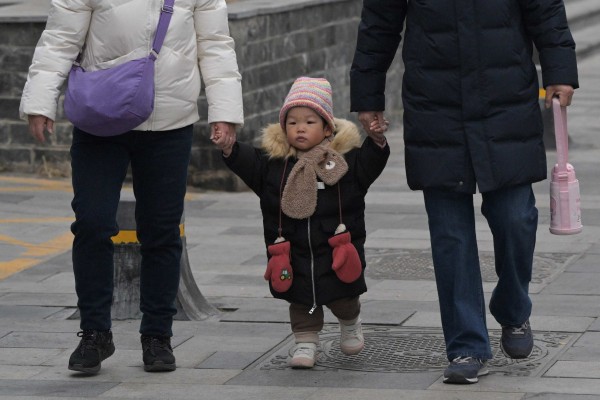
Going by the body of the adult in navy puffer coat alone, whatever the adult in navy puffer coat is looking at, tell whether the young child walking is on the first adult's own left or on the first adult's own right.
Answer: on the first adult's own right

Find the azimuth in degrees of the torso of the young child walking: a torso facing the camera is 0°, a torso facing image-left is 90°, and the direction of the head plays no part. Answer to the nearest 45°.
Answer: approximately 0°

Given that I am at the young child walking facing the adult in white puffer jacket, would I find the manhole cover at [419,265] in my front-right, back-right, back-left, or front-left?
back-right

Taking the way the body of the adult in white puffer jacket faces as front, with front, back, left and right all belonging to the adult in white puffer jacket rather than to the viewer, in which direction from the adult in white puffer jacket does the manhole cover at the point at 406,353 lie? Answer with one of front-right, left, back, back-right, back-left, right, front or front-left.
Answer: left

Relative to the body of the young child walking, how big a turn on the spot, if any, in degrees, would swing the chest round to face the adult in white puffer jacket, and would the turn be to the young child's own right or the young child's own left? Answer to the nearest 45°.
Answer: approximately 90° to the young child's own right

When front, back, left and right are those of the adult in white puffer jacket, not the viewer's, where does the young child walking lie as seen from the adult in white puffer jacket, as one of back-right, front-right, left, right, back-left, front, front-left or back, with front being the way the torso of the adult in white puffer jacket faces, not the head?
left

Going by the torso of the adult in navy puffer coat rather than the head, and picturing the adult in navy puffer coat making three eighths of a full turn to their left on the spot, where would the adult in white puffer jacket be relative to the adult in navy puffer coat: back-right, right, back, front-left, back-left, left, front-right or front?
back-left
